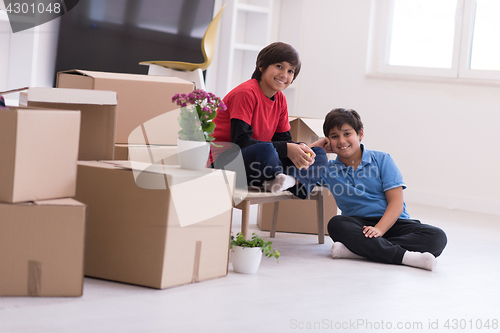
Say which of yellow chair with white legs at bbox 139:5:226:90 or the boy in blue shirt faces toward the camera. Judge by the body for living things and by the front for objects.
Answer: the boy in blue shirt

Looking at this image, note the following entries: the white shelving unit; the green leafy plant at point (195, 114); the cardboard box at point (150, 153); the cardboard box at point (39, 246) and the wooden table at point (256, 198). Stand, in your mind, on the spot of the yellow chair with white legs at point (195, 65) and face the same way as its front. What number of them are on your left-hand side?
4

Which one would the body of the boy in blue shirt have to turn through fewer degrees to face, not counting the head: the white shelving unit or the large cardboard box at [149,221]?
the large cardboard box

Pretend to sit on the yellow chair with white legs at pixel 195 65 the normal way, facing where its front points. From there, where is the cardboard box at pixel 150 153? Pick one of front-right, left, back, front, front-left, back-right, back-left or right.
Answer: left

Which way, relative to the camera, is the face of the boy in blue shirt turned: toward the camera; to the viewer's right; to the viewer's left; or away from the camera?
toward the camera

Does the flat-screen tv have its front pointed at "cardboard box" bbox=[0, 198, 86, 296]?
yes

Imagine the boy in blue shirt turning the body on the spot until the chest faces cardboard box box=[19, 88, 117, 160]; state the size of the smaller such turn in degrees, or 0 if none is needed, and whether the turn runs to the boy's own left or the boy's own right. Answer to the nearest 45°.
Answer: approximately 45° to the boy's own right

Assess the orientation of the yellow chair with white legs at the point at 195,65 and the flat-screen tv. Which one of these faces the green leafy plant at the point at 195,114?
the flat-screen tv

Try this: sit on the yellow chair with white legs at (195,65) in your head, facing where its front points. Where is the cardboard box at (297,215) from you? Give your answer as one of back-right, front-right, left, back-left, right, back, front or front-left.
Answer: back-left

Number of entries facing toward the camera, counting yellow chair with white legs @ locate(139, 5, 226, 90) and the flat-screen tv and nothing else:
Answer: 1

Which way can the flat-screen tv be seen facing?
toward the camera

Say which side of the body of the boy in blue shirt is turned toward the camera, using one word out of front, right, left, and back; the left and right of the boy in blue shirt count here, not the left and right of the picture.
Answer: front

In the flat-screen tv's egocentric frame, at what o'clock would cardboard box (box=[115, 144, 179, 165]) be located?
The cardboard box is roughly at 12 o'clock from the flat-screen tv.

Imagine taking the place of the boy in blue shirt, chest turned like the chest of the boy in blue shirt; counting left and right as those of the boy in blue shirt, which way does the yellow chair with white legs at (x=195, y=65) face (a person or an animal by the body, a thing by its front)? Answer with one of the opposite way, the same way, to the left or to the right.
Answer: to the right

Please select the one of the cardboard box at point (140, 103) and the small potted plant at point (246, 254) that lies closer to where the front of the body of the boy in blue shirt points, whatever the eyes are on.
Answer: the small potted plant

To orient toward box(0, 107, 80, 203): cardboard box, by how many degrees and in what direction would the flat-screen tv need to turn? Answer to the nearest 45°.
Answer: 0° — it already faces it

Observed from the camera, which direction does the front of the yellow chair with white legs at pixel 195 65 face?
facing to the left of the viewer

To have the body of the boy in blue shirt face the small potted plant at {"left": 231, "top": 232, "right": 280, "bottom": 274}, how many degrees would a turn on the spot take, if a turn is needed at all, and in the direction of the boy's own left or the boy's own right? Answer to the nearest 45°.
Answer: approximately 45° to the boy's own right
